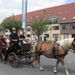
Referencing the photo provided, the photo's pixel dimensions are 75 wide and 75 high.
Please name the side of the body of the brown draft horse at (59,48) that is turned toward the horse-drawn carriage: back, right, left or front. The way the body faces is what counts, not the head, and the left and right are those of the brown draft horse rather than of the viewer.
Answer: back

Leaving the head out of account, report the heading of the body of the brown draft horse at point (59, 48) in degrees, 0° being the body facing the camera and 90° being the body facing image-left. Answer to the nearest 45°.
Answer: approximately 315°
